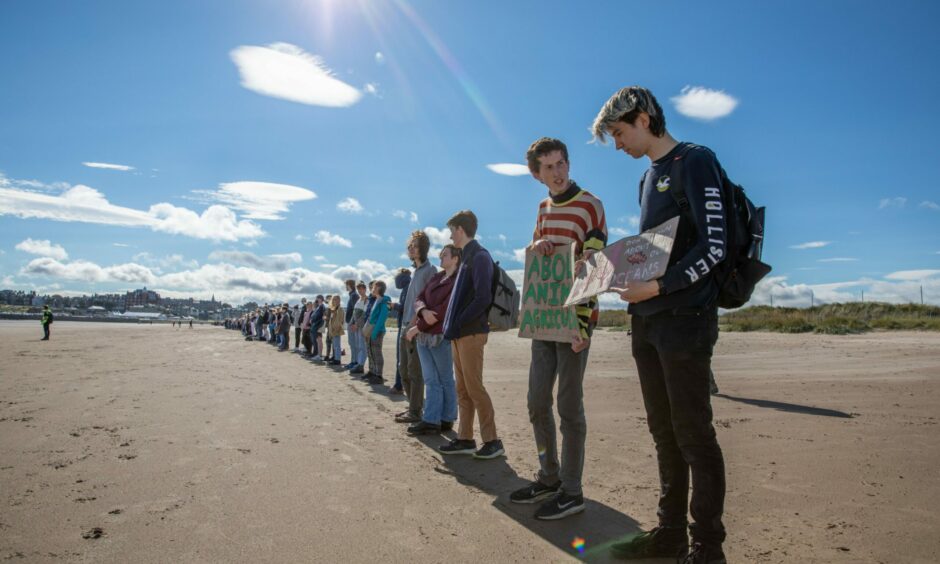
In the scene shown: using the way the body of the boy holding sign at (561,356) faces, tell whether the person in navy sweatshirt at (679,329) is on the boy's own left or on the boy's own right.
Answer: on the boy's own left

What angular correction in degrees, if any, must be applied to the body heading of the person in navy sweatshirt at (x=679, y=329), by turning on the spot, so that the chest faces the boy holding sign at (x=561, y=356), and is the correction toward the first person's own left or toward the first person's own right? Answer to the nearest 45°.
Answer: approximately 45° to the first person's own right

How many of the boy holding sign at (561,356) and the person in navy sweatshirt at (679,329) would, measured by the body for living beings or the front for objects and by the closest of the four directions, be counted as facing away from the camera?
0

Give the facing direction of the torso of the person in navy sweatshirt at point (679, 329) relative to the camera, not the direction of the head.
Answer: to the viewer's left

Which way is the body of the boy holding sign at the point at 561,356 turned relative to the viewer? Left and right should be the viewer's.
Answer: facing the viewer and to the left of the viewer
